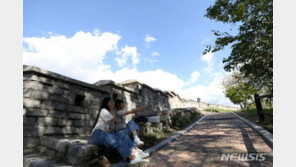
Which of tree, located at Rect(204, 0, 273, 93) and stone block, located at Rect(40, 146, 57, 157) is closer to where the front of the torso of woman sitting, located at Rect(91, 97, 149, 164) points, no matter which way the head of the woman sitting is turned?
the tree

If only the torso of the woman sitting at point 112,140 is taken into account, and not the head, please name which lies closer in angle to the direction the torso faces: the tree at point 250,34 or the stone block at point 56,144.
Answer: the tree

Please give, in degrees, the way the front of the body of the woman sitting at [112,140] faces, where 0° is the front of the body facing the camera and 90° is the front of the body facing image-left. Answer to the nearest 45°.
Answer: approximately 270°

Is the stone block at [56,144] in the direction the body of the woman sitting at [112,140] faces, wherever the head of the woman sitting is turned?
no

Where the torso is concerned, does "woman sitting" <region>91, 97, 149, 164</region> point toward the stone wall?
no
